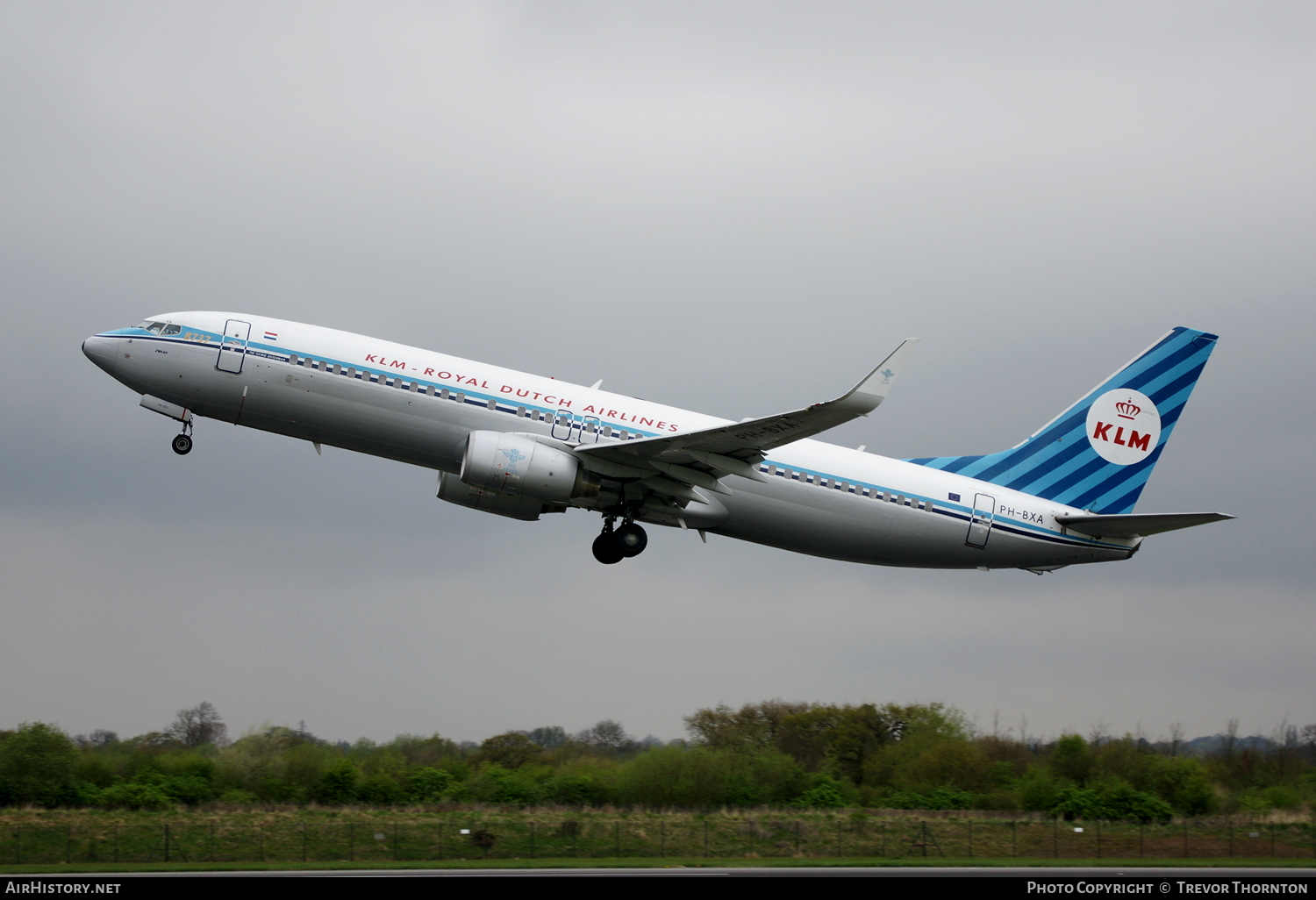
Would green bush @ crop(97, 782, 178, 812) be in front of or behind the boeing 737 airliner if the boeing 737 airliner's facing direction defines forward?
in front

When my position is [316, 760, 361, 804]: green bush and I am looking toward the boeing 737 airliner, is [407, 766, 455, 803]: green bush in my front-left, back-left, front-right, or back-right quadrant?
front-left

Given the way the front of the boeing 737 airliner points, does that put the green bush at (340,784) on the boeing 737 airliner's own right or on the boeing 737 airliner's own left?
on the boeing 737 airliner's own right

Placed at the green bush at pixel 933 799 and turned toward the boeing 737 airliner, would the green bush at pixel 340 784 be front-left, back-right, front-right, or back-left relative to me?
front-right

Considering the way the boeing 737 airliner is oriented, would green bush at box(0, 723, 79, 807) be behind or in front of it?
in front

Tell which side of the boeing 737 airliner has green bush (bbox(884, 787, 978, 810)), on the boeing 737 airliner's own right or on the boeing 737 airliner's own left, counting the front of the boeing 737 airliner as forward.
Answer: on the boeing 737 airliner's own right

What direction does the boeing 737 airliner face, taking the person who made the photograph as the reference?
facing to the left of the viewer
